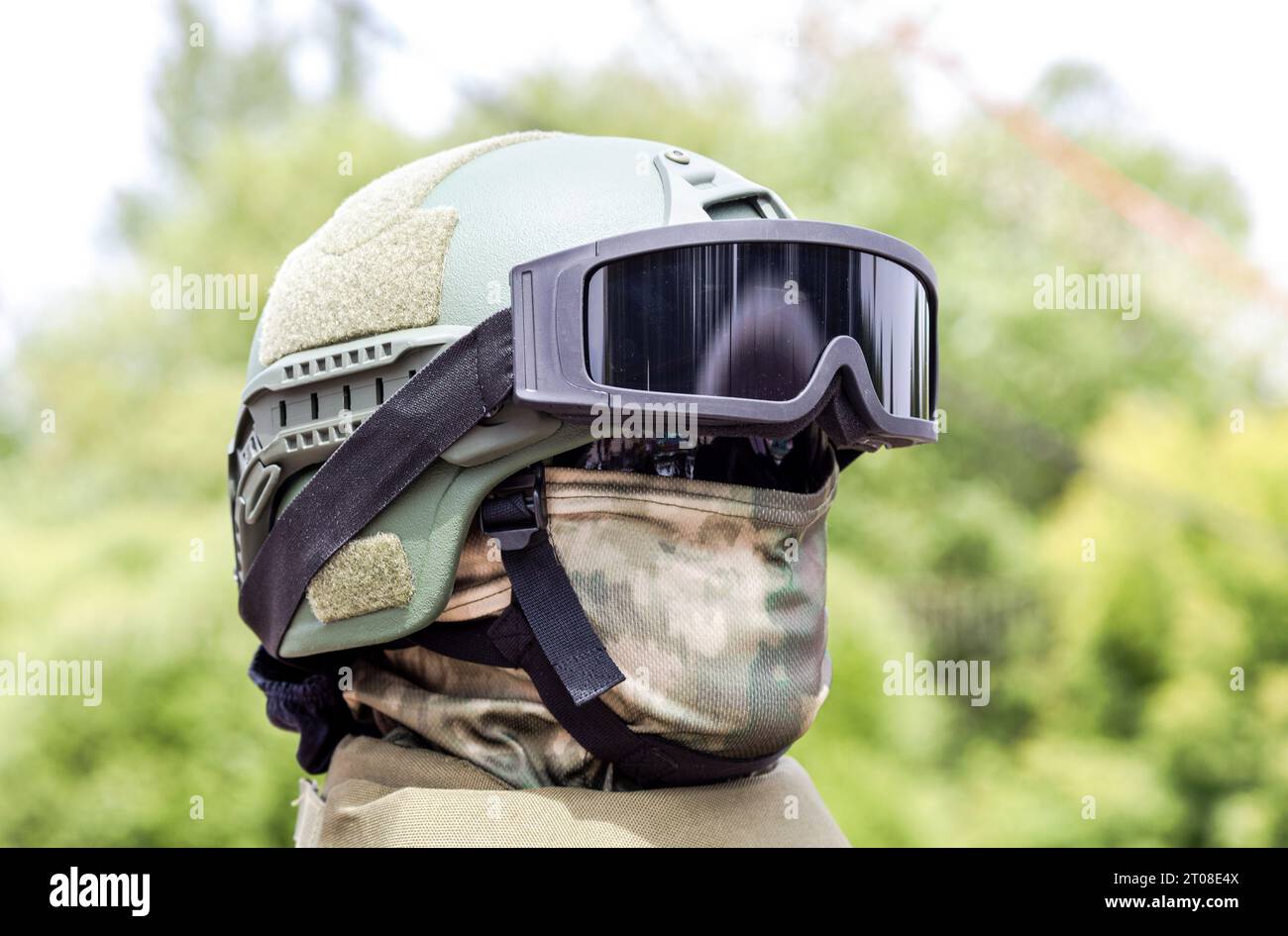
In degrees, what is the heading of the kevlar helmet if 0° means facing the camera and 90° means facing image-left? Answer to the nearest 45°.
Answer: approximately 315°
